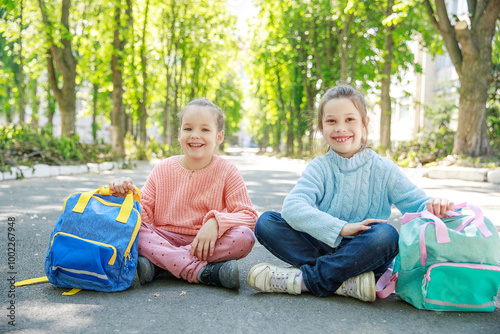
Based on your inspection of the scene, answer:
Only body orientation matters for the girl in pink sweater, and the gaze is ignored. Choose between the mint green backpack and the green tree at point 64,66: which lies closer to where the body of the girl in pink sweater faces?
the mint green backpack

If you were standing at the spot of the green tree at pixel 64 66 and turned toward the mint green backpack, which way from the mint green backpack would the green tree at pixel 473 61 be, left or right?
left

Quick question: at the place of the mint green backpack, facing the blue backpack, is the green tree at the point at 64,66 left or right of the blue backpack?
right

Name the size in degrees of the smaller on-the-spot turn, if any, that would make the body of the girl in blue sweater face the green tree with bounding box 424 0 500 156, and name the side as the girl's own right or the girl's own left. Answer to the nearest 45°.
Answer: approximately 180°

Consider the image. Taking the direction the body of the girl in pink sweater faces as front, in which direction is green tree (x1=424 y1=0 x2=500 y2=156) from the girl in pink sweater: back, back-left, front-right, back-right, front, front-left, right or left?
back-left

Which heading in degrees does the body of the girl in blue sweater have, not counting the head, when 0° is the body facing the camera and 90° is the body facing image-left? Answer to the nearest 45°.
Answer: approximately 0°

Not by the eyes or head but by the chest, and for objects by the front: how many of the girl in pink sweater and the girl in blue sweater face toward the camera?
2

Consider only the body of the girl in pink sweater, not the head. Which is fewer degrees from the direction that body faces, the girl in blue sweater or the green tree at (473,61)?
the girl in blue sweater

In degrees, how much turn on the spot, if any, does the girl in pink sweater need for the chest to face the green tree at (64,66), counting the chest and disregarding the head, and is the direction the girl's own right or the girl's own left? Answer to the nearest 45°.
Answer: approximately 180°

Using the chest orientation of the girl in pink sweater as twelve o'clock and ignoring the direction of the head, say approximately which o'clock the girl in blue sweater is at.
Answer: The girl in blue sweater is roughly at 10 o'clock from the girl in pink sweater.

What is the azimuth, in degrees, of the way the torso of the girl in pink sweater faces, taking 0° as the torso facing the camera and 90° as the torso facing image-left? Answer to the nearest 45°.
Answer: approximately 0°
